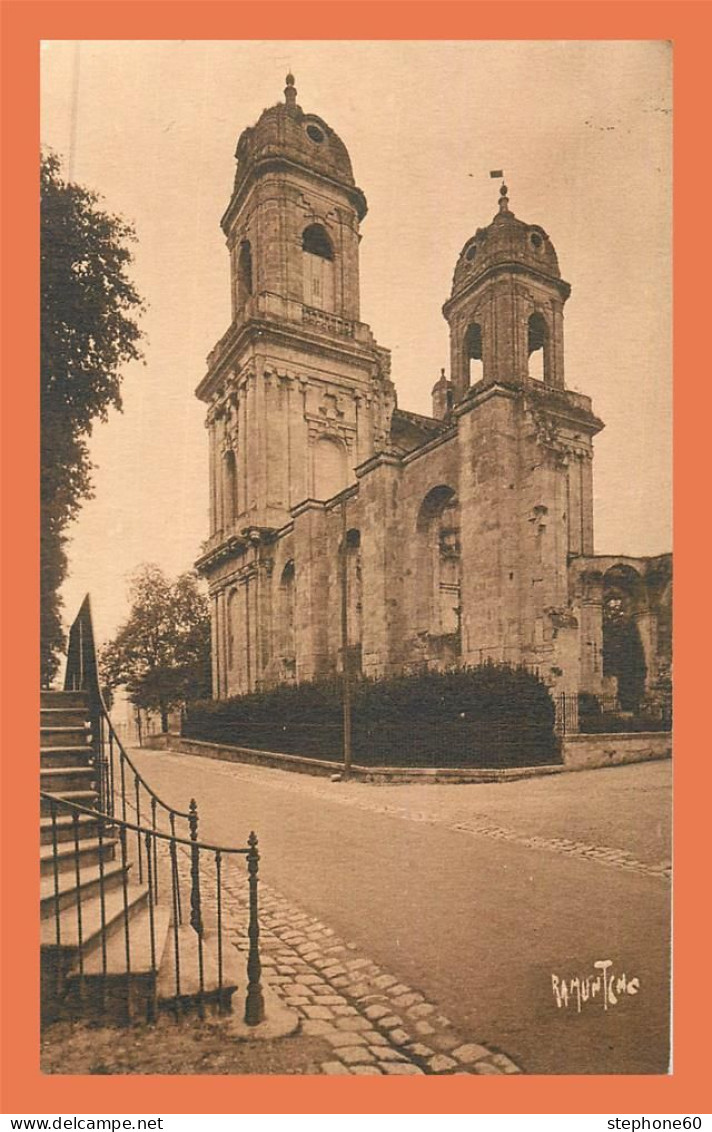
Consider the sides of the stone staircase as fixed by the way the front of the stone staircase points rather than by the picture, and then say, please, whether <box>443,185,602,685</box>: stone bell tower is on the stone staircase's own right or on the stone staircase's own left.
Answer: on the stone staircase's own left

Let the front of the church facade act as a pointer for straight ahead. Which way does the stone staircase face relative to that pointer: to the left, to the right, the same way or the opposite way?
to the left

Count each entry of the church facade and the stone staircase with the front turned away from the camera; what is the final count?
0

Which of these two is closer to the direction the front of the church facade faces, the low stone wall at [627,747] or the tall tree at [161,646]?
the tall tree

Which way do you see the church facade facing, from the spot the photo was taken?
facing the viewer and to the left of the viewer

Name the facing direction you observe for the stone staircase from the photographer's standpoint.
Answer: facing the viewer and to the right of the viewer

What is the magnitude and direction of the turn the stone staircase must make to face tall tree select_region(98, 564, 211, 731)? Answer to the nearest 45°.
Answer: approximately 135° to its left
